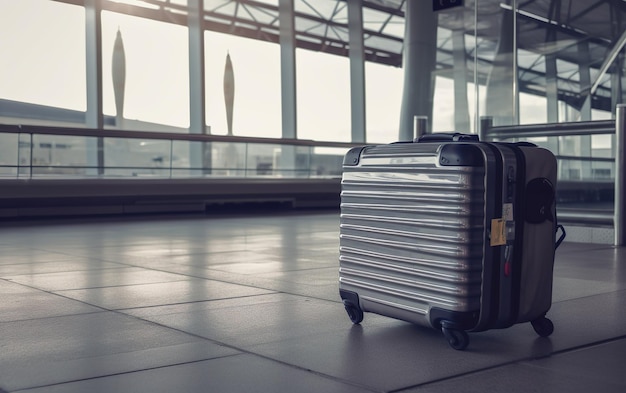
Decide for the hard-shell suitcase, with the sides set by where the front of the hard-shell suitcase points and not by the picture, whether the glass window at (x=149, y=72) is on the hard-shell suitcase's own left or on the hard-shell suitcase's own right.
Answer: on the hard-shell suitcase's own right

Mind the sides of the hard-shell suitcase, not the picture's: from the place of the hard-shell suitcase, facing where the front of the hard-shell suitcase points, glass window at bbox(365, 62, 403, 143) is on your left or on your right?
on your right

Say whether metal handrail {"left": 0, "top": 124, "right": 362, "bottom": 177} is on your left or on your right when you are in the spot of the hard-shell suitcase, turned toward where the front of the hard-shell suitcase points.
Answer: on your right

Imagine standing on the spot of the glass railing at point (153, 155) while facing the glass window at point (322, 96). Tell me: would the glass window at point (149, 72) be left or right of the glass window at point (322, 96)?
left

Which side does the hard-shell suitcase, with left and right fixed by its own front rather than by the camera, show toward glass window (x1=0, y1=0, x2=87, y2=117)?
right

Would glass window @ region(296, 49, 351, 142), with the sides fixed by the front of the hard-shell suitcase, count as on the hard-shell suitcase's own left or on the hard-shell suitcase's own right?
on the hard-shell suitcase's own right

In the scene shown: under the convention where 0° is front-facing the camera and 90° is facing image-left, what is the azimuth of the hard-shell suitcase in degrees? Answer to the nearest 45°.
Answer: approximately 45°
